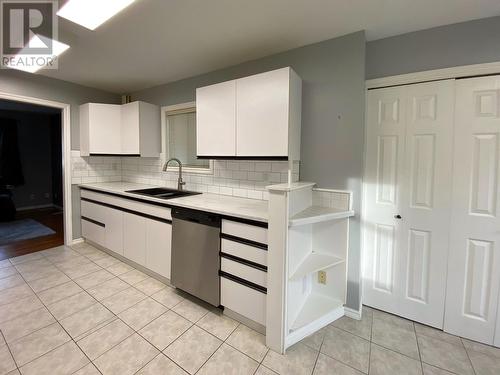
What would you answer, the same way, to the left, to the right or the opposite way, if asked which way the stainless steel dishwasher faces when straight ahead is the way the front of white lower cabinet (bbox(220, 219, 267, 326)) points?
the same way

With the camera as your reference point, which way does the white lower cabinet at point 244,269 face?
facing the viewer and to the left of the viewer

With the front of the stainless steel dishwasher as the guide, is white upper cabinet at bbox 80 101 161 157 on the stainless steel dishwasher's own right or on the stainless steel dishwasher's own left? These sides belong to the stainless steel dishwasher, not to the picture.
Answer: on the stainless steel dishwasher's own right

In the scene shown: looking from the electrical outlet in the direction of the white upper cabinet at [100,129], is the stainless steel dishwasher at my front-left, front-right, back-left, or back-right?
front-left

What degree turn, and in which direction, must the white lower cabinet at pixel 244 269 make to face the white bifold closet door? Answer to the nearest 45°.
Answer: approximately 135° to its left

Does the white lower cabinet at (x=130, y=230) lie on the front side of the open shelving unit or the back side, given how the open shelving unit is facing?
on the back side

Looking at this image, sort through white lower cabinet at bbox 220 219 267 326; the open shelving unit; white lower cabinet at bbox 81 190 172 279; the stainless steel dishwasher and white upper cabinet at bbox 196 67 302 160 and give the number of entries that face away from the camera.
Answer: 0

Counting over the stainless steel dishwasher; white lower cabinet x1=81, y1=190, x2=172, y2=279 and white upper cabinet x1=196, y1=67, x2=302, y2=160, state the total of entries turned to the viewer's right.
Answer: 0

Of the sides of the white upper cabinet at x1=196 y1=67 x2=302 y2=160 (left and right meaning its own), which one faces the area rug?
right

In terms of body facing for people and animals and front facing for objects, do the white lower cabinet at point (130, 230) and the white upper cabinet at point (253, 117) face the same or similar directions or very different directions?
same or similar directions

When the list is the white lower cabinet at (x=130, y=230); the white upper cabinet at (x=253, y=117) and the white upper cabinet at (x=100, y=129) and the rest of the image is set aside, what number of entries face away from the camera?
0

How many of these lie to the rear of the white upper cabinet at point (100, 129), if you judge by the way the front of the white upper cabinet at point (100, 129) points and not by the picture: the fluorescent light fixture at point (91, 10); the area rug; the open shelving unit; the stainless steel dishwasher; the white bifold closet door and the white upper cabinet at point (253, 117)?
1

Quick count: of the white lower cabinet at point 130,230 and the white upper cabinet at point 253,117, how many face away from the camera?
0

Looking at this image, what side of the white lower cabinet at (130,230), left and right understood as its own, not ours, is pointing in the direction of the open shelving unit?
left
